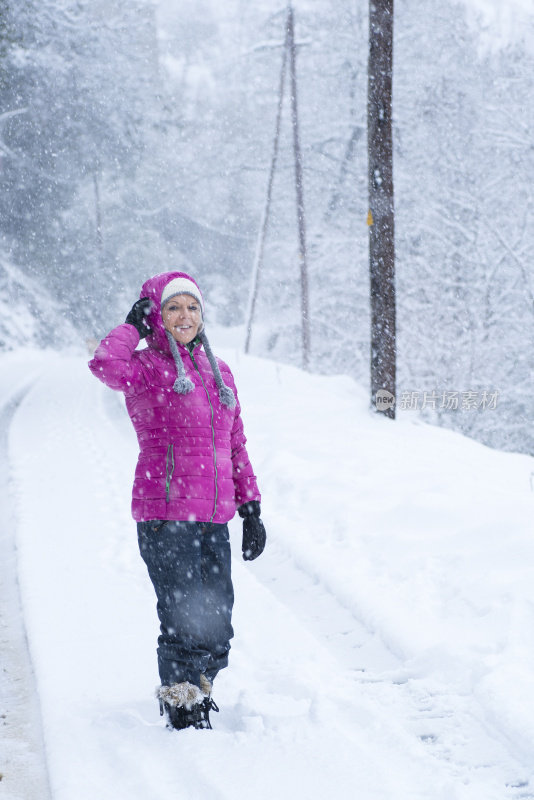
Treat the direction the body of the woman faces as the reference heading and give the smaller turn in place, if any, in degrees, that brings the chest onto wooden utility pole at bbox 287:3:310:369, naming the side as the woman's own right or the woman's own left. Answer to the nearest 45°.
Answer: approximately 135° to the woman's own left

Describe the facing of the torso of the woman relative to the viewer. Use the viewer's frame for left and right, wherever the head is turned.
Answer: facing the viewer and to the right of the viewer

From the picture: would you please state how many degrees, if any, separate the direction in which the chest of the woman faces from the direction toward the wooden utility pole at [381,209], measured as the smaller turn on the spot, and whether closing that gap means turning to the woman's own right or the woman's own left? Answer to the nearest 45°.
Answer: approximately 135° to the woman's own left
